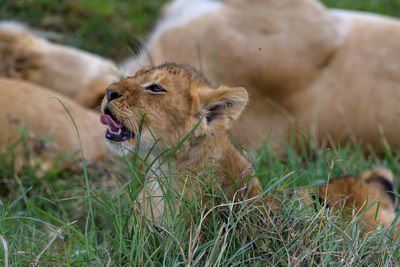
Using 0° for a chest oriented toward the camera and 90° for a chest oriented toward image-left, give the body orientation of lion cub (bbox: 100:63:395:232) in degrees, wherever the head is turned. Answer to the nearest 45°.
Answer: approximately 90°

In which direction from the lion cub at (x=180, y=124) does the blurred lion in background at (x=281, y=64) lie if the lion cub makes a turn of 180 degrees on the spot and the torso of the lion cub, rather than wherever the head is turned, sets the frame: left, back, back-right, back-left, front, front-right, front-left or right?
left
